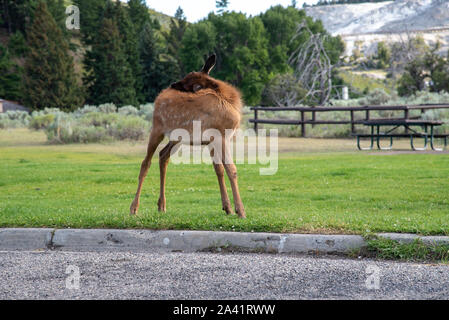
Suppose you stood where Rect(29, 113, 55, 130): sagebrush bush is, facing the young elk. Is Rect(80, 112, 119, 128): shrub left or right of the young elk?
left

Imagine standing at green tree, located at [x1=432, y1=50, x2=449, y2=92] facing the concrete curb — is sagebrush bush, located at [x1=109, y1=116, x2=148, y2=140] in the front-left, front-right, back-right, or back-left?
front-right

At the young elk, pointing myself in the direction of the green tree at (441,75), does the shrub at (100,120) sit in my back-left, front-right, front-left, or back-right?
front-left

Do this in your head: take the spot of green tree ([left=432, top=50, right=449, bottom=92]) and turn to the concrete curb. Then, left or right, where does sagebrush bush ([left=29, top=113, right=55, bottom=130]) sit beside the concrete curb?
right

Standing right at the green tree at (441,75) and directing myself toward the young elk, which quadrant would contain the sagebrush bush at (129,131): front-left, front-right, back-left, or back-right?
front-right

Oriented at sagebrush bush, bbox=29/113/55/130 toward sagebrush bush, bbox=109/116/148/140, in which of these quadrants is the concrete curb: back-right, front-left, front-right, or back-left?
front-right
